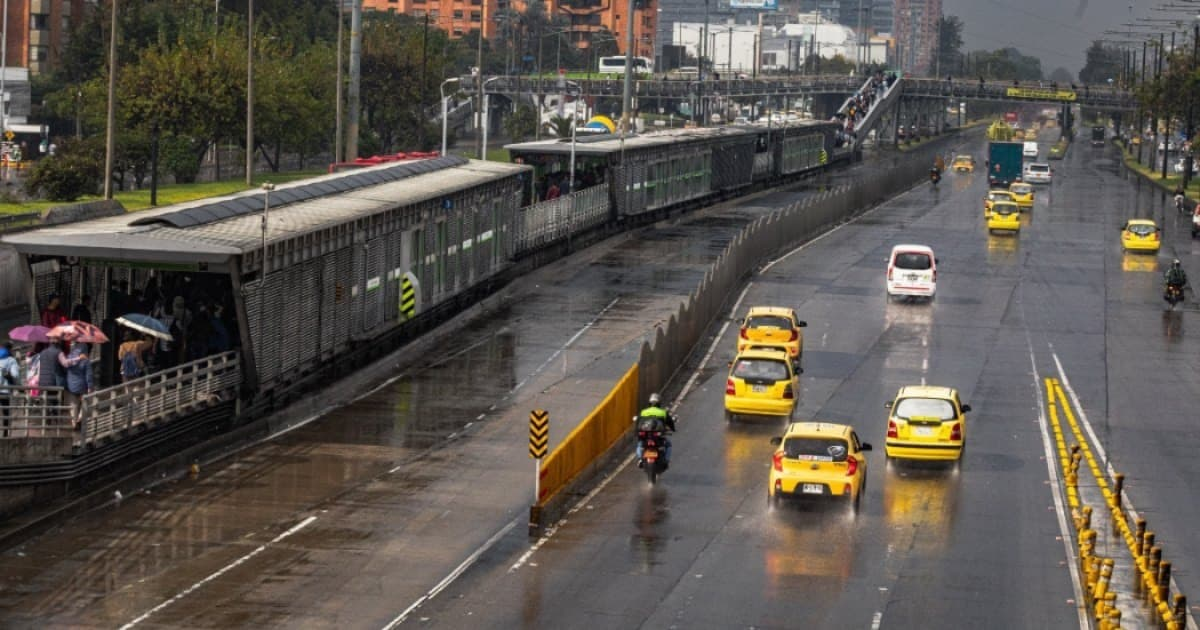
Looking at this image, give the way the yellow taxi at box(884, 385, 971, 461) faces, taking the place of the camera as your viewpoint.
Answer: facing away from the viewer

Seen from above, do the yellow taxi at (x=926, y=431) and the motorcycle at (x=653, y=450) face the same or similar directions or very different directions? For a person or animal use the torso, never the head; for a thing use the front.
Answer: same or similar directions

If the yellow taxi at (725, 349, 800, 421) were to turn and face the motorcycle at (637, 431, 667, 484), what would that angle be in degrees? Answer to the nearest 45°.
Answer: approximately 180°

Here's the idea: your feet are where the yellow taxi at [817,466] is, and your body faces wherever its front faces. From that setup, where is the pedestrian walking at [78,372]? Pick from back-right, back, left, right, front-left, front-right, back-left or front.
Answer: left

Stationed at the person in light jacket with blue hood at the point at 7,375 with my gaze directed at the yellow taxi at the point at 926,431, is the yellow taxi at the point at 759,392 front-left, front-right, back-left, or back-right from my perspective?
front-left

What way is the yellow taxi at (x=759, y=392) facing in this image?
away from the camera

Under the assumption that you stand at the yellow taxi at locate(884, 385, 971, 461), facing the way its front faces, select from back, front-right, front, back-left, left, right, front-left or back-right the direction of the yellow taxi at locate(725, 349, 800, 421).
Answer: front-left

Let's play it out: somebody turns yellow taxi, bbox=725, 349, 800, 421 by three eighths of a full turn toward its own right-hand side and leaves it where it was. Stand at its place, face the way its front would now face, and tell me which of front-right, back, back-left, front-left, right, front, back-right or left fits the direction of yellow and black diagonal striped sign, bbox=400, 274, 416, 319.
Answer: back

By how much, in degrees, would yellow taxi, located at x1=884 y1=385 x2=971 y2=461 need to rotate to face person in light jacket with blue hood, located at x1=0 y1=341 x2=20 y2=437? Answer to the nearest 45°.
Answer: approximately 135° to its left

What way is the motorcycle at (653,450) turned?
away from the camera

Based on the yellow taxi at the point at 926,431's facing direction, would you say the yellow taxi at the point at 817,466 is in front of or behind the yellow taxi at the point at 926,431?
behind

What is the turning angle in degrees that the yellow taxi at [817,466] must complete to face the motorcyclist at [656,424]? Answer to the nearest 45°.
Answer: approximately 45° to its left

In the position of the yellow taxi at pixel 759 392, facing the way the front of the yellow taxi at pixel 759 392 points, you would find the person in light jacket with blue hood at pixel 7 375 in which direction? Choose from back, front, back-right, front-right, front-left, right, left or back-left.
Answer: back-left

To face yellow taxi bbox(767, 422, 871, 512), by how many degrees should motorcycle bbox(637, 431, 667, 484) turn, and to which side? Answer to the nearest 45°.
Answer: approximately 135° to its right

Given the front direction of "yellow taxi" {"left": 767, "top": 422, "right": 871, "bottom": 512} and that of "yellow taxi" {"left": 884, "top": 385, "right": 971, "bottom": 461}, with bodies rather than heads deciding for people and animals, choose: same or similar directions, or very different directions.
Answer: same or similar directions

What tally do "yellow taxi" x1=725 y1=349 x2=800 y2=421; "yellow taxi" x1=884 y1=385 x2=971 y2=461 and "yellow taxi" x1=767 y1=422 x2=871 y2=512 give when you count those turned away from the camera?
3

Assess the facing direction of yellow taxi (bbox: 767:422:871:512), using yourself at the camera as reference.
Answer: facing away from the viewer
